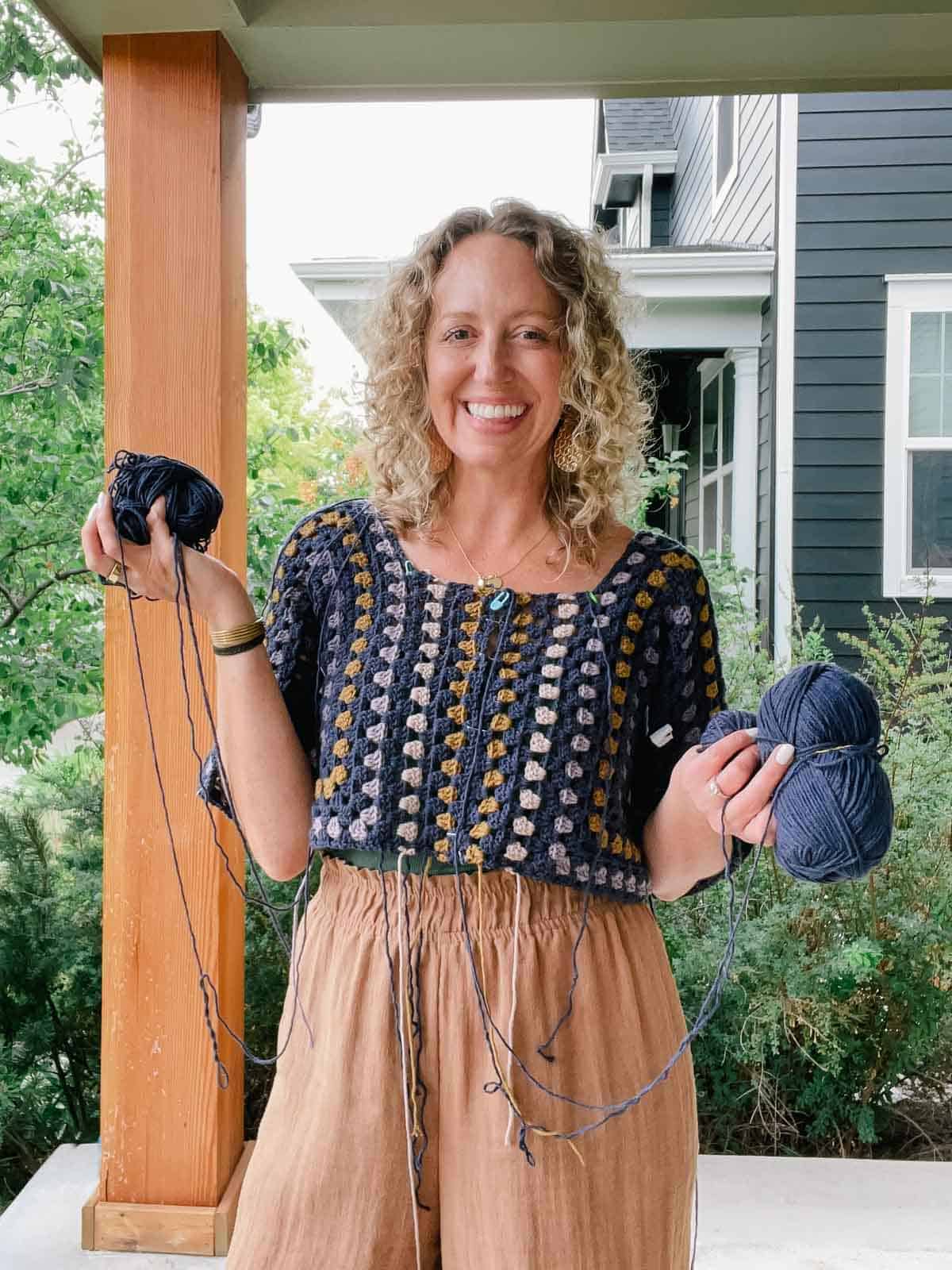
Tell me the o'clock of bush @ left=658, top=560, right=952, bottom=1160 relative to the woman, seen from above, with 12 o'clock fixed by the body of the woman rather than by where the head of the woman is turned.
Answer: The bush is roughly at 7 o'clock from the woman.

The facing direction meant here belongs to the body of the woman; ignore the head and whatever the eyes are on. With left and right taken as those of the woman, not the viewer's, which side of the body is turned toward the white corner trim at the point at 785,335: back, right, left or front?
back

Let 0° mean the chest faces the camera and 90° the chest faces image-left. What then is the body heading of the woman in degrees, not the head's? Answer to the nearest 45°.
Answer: approximately 0°

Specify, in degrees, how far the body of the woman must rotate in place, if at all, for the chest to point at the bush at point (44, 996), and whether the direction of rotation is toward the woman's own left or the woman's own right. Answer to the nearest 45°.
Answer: approximately 135° to the woman's own right

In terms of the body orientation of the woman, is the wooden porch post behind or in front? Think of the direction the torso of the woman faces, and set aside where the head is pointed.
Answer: behind

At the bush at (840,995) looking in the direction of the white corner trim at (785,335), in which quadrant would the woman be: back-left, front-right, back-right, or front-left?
back-left

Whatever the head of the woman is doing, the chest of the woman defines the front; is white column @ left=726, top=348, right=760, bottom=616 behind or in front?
behind

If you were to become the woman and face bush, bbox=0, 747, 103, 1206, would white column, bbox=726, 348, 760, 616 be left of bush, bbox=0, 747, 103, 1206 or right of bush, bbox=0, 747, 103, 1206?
right
